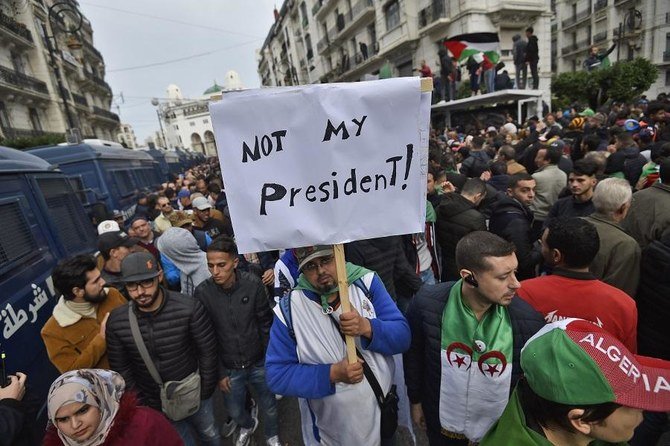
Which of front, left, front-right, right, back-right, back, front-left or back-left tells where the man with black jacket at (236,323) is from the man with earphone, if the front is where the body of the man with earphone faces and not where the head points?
back-right

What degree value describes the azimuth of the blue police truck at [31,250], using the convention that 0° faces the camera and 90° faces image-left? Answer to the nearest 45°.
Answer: approximately 225°

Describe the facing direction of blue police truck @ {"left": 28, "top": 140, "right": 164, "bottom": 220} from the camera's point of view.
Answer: facing away from the viewer and to the right of the viewer

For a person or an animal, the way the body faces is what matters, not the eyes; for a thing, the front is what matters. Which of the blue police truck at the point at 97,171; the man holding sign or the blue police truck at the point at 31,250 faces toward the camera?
the man holding sign

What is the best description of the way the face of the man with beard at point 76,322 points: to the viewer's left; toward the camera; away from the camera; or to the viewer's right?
to the viewer's right

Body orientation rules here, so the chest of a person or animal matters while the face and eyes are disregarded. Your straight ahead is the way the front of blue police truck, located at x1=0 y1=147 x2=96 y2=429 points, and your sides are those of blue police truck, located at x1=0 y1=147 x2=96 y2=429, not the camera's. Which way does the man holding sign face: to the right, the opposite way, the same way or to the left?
the opposite way

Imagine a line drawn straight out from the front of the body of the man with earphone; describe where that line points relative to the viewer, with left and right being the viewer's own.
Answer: facing the viewer and to the right of the viewer

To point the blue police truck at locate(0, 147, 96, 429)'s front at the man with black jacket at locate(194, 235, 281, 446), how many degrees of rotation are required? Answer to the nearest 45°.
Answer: approximately 90° to its right

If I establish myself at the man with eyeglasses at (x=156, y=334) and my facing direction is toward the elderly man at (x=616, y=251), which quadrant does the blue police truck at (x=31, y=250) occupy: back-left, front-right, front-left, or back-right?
back-left

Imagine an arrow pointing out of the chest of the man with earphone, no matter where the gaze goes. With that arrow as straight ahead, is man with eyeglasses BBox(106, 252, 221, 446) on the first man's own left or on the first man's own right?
on the first man's own right

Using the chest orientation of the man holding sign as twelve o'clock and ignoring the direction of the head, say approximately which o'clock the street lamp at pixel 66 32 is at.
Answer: The street lamp is roughly at 5 o'clock from the man holding sign.
